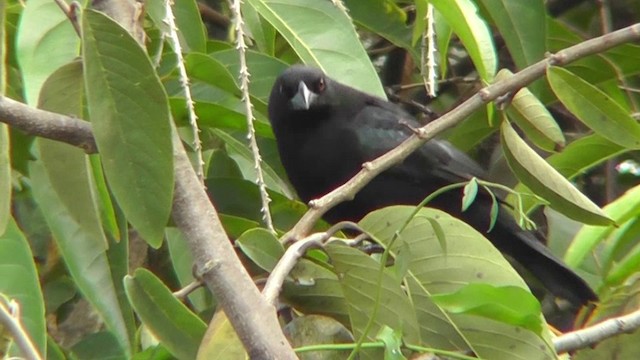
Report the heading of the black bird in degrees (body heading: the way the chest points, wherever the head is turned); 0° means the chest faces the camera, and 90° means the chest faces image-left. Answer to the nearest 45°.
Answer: approximately 45°

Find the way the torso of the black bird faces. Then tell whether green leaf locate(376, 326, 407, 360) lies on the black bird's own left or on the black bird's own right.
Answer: on the black bird's own left

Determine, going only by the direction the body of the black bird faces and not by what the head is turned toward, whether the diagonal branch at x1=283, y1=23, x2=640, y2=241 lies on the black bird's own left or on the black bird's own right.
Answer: on the black bird's own left

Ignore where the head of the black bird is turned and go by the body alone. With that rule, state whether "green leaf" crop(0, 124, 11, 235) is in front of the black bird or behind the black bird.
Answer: in front

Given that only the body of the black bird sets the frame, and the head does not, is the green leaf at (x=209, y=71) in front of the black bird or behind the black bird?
in front
